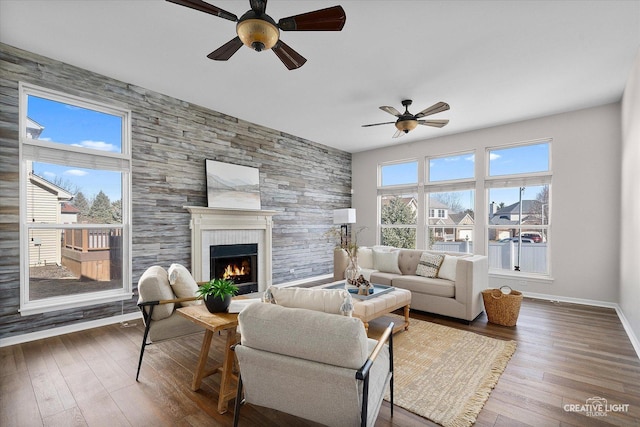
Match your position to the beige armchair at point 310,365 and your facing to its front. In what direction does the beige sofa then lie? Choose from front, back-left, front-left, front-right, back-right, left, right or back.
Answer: front

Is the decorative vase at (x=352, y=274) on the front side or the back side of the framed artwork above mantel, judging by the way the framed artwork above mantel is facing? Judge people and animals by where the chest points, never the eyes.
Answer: on the front side

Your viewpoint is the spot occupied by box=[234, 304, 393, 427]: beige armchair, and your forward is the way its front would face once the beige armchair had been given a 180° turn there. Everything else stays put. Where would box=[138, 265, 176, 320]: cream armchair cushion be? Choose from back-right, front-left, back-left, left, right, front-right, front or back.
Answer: right

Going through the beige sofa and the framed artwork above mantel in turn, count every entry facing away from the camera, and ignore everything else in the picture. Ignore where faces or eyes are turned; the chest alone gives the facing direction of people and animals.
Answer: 0

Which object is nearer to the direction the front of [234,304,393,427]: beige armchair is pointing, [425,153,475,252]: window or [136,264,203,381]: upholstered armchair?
the window

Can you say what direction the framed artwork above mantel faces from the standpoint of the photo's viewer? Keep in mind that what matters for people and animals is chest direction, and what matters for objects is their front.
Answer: facing the viewer and to the right of the viewer

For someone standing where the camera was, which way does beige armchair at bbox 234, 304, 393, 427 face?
facing away from the viewer and to the right of the viewer

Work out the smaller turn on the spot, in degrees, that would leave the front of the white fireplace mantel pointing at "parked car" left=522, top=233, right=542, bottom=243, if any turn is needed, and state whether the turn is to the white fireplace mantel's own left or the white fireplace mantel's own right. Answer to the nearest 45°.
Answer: approximately 45° to the white fireplace mantel's own left

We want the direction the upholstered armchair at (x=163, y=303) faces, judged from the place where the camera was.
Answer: facing away from the viewer and to the right of the viewer

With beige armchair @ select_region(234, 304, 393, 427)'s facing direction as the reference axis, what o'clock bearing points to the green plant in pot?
The green plant in pot is roughly at 9 o'clock from the beige armchair.

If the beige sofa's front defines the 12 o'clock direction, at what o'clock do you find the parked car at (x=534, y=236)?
The parked car is roughly at 6 o'clock from the beige sofa.

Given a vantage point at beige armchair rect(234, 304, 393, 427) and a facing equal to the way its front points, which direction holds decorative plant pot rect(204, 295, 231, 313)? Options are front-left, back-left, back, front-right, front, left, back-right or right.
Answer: left

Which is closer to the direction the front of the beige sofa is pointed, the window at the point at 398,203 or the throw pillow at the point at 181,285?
the throw pillow

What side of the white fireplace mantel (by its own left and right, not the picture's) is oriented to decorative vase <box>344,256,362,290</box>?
front

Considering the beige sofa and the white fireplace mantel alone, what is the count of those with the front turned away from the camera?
0

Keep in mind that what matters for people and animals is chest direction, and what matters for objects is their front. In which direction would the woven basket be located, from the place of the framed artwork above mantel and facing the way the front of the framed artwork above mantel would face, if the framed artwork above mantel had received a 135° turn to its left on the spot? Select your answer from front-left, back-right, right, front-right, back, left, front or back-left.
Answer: back-right

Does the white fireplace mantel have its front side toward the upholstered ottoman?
yes
